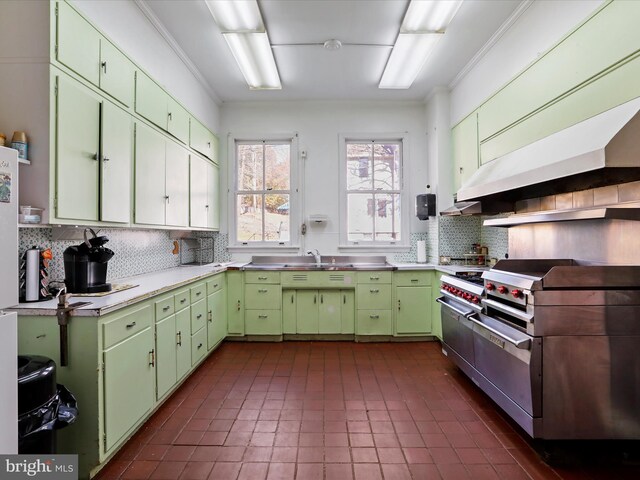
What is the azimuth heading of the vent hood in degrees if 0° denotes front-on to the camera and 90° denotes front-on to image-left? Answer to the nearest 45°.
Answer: approximately 45°

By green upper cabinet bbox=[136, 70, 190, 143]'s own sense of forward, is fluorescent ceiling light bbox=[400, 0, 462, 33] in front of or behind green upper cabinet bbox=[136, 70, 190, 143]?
in front

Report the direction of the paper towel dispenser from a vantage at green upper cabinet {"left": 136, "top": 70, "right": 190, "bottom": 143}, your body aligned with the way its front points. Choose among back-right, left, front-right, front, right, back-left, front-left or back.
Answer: front-left

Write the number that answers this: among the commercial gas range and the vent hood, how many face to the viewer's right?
0

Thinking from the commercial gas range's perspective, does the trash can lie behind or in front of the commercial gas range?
in front

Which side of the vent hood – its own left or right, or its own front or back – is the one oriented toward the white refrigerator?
front

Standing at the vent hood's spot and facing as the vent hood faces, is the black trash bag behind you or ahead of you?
ahead

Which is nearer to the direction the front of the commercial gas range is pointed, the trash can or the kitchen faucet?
the trash can

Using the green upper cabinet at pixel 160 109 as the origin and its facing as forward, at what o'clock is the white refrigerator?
The white refrigerator is roughly at 2 o'clock from the green upper cabinet.

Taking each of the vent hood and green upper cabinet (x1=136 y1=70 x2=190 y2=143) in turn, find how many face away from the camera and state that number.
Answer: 0
